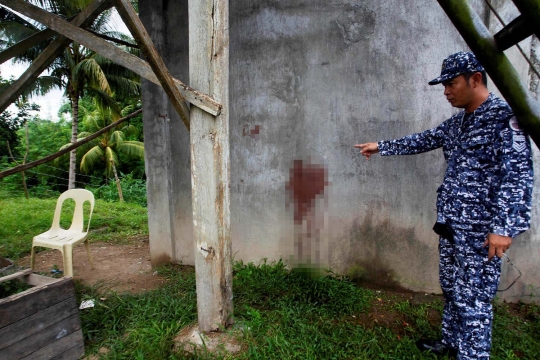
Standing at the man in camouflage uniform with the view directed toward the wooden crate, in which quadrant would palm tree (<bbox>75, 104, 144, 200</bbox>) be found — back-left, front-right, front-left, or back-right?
front-right

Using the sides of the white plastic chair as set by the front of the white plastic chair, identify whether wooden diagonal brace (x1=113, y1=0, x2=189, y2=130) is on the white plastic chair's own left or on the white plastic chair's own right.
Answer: on the white plastic chair's own left

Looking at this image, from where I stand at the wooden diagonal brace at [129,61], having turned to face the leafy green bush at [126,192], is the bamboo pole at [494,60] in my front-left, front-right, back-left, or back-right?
back-right

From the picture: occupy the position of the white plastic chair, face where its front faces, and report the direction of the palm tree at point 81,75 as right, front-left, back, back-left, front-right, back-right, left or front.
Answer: back-right

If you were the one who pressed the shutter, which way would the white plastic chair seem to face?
facing the viewer and to the left of the viewer

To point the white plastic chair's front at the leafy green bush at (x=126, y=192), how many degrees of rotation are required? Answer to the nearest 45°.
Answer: approximately 135° to its right

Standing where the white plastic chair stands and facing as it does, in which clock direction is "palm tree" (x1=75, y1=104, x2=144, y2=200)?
The palm tree is roughly at 5 o'clock from the white plastic chair.

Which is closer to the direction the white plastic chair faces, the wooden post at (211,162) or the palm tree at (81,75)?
the wooden post

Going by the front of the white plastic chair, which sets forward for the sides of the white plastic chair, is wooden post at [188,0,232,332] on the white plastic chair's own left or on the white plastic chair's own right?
on the white plastic chair's own left

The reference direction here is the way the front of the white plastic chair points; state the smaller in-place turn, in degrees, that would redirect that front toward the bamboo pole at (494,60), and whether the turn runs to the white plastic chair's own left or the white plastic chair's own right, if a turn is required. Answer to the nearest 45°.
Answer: approximately 45° to the white plastic chair's own left

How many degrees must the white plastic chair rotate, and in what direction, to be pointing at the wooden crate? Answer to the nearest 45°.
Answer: approximately 45° to its left

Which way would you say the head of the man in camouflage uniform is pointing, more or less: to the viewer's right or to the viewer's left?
to the viewer's left

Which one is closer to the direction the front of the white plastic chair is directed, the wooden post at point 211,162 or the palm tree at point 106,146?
the wooden post

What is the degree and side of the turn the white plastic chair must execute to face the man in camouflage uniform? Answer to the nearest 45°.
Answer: approximately 90° to its left
